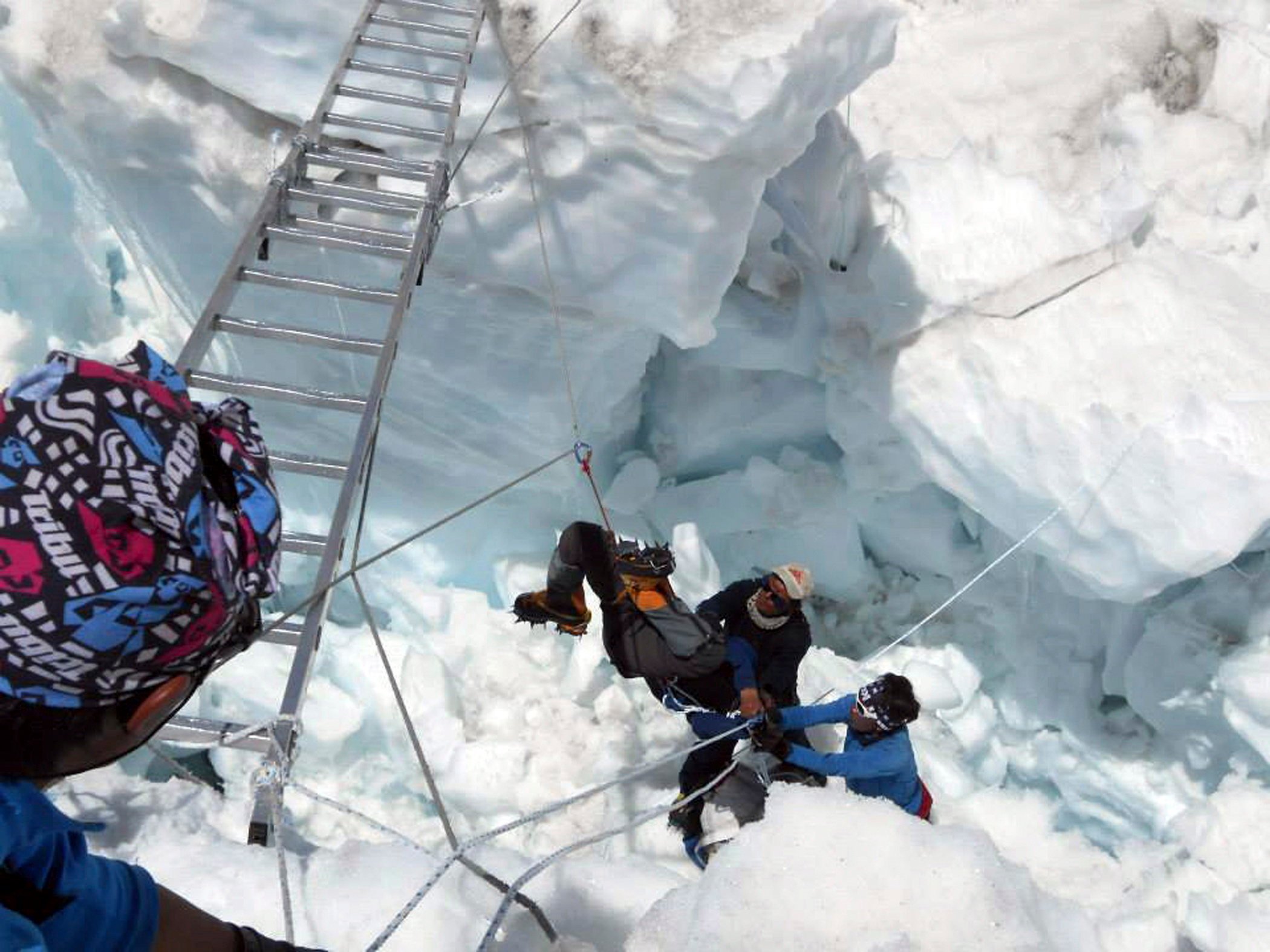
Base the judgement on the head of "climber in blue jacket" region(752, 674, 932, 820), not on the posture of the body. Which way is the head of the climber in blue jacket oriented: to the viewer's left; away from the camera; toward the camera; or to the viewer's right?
to the viewer's left

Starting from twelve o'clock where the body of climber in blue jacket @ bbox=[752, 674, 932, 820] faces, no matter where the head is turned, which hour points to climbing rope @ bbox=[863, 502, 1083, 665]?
The climbing rope is roughly at 4 o'clock from the climber in blue jacket.

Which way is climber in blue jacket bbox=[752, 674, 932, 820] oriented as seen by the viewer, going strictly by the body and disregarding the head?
to the viewer's left
